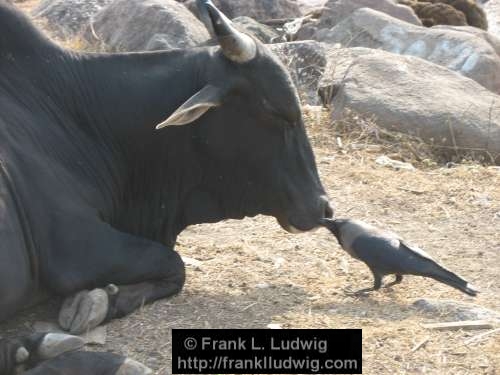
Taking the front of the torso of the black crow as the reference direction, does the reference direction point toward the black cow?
yes

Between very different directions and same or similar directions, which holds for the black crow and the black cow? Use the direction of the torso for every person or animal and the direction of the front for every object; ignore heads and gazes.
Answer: very different directions

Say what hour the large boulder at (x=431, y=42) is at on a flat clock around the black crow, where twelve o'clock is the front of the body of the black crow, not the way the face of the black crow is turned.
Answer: The large boulder is roughly at 3 o'clock from the black crow.

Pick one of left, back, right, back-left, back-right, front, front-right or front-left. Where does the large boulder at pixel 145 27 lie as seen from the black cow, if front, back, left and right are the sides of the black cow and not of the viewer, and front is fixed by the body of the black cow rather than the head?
left

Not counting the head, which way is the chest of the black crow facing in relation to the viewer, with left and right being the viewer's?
facing to the left of the viewer

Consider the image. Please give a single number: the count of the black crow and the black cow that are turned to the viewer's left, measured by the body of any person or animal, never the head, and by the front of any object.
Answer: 1

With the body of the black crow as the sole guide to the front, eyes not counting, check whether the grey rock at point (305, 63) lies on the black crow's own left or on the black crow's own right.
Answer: on the black crow's own right

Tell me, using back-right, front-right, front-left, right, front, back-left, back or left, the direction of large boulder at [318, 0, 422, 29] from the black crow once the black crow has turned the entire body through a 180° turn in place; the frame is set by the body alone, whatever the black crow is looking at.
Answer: left

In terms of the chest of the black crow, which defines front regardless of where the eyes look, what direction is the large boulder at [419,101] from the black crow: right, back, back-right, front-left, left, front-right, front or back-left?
right

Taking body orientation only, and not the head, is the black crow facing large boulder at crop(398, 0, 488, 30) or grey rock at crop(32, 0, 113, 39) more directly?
the grey rock

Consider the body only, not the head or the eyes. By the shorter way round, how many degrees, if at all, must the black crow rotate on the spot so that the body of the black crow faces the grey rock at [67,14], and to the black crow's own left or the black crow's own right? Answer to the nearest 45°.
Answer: approximately 45° to the black crow's own right

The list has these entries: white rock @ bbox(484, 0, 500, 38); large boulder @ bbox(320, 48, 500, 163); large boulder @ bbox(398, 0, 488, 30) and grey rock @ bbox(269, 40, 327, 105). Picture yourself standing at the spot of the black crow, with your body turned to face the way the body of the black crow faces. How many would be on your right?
4

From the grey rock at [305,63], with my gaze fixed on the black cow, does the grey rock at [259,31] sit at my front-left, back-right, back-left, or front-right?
back-right

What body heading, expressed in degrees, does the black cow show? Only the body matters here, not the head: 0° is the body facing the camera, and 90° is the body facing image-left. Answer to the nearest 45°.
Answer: approximately 270°

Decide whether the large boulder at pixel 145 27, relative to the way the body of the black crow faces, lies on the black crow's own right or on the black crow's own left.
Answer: on the black crow's own right
